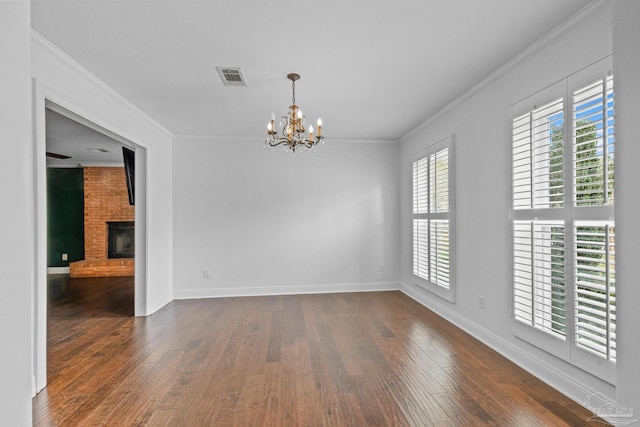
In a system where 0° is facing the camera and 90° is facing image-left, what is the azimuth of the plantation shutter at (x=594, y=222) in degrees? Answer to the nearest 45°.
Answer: approximately 45°

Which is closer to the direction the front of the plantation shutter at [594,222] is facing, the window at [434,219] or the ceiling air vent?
the ceiling air vent

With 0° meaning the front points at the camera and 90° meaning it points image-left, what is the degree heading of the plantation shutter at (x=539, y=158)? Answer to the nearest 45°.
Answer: approximately 45°

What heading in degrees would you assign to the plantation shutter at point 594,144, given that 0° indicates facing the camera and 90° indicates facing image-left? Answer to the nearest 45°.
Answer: approximately 45°

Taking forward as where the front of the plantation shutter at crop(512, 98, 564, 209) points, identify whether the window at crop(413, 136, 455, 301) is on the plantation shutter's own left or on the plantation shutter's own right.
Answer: on the plantation shutter's own right

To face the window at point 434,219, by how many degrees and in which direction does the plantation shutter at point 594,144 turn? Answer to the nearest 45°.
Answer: approximately 90° to its right

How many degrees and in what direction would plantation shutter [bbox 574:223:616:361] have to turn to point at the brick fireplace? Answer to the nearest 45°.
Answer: approximately 45° to its right
